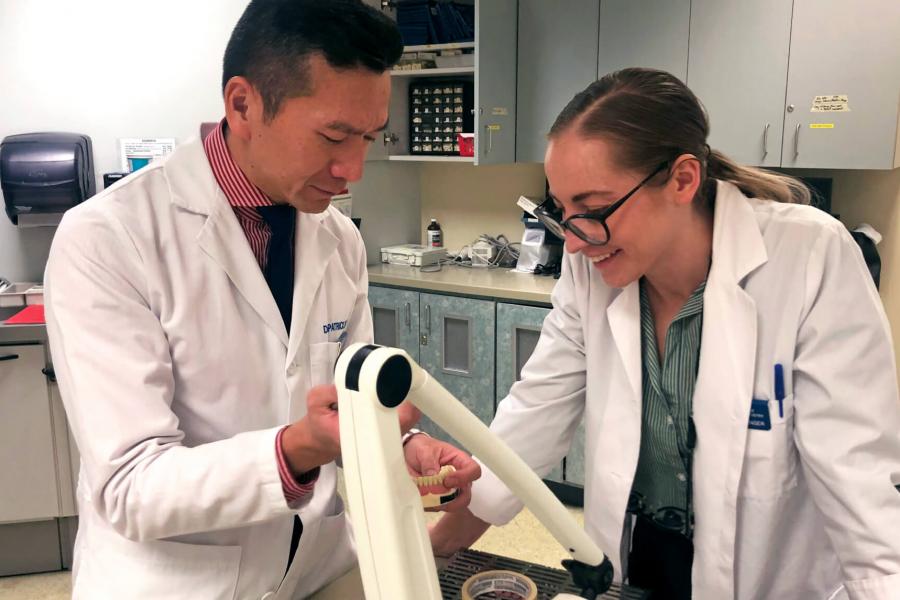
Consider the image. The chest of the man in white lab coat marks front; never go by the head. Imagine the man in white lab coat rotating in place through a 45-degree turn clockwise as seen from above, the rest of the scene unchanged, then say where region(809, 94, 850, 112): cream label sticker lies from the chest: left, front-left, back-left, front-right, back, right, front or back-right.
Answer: back-left

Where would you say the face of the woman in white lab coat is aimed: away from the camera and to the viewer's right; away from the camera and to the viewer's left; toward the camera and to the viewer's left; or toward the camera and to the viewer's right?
toward the camera and to the viewer's left

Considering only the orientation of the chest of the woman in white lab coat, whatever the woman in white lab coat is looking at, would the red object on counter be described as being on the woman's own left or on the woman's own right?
on the woman's own right

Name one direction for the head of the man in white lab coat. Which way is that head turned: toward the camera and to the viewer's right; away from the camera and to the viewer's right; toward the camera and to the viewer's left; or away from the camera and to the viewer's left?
toward the camera and to the viewer's right

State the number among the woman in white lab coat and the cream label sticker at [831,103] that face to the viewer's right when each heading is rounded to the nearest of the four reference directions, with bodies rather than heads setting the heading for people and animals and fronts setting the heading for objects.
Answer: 0

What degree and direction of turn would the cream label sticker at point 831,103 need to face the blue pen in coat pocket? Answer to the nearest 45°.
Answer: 0° — it already faces it

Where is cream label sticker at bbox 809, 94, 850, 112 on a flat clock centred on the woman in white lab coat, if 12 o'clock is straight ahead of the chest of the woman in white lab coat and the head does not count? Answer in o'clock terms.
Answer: The cream label sticker is roughly at 5 o'clock from the woman in white lab coat.

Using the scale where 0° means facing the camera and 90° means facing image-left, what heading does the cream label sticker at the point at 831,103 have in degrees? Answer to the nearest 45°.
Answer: approximately 0°

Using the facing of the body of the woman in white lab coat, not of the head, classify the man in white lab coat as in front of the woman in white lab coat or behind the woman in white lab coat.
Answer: in front

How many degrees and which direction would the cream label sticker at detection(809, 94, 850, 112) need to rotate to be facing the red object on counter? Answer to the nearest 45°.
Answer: approximately 45° to its right

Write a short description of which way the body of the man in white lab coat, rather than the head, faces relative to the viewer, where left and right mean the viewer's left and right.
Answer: facing the viewer and to the right of the viewer

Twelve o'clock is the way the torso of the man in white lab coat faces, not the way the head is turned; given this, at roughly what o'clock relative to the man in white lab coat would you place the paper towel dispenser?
The paper towel dispenser is roughly at 7 o'clock from the man in white lab coat.

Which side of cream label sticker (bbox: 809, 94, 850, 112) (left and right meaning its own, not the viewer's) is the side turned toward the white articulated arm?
front

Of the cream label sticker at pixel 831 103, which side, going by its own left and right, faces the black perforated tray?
front

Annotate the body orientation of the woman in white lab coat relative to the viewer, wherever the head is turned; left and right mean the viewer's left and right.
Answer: facing the viewer and to the left of the viewer
